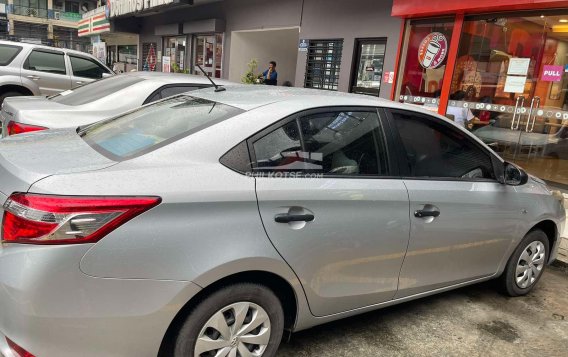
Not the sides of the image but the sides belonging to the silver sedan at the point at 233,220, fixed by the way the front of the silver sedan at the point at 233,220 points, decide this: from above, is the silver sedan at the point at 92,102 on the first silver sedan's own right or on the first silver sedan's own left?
on the first silver sedan's own left

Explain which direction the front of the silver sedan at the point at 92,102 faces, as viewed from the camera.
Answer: facing away from the viewer and to the right of the viewer

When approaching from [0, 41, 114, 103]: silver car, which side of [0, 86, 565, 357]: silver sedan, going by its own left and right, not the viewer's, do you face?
left

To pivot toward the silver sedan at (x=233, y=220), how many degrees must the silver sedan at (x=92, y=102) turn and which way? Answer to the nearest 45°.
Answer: approximately 135° to its right

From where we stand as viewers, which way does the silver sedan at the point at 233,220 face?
facing away from the viewer and to the right of the viewer
